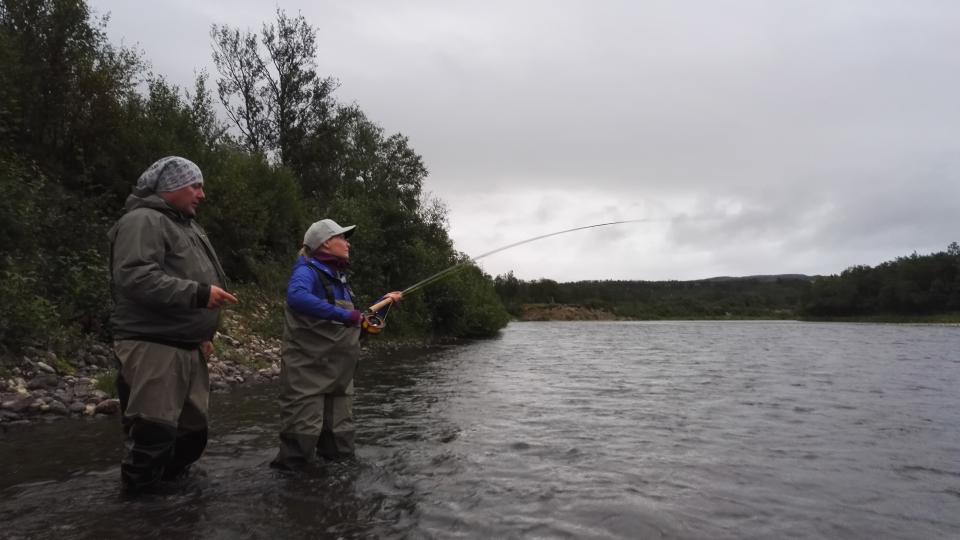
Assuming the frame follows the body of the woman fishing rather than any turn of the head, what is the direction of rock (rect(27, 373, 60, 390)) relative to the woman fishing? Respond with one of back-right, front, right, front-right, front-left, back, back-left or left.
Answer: back-left

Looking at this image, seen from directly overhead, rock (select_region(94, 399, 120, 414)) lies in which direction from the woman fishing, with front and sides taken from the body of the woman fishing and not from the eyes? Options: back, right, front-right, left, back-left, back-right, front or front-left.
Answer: back-left

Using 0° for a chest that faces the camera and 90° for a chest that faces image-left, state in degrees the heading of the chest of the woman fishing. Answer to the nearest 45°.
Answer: approximately 270°

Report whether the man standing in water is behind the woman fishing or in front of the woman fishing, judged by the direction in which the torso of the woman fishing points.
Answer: behind

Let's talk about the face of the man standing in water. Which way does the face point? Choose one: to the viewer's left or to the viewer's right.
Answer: to the viewer's right

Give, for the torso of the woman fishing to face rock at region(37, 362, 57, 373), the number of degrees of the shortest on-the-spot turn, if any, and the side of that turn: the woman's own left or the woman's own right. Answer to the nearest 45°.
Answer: approximately 135° to the woman's own left

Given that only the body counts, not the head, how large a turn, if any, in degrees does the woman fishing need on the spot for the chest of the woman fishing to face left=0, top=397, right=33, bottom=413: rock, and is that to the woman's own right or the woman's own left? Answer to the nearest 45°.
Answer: approximately 135° to the woman's own left

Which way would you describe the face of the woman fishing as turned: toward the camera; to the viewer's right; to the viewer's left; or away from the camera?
to the viewer's right
